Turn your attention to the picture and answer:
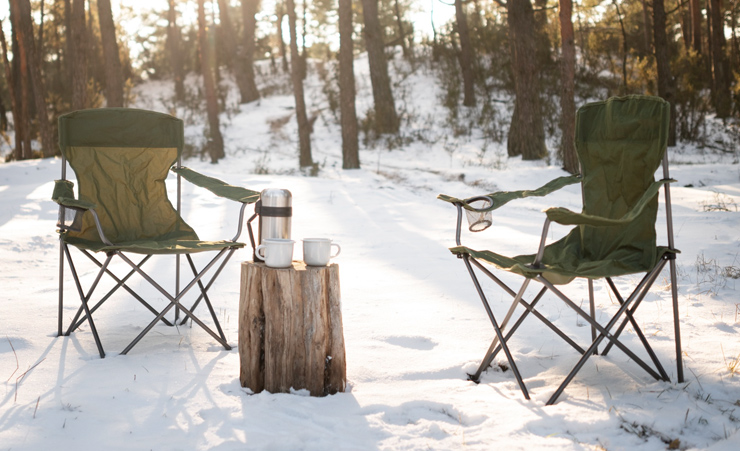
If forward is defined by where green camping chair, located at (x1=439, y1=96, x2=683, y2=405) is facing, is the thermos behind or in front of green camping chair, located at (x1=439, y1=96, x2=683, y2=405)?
in front

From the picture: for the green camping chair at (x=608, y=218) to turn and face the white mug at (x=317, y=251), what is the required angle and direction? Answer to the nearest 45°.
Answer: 0° — it already faces it

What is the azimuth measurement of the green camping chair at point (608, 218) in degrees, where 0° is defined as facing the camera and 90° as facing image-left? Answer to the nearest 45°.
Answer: approximately 45°

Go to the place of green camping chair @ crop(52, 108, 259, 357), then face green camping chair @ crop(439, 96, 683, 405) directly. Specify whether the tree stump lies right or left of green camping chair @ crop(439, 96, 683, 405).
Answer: right

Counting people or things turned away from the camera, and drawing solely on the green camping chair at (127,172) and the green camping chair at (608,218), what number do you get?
0

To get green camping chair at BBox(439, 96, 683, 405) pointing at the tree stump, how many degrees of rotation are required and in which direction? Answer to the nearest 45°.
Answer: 0° — it already faces it

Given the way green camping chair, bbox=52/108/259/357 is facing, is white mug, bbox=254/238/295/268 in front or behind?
in front

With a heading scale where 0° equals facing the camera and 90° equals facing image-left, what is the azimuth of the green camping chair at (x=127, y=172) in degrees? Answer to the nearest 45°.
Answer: approximately 315°
